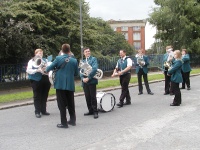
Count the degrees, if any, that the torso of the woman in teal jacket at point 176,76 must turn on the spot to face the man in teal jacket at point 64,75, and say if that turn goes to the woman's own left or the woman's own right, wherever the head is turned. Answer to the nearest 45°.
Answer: approximately 45° to the woman's own left

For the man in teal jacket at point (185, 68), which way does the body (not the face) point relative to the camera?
to the viewer's left

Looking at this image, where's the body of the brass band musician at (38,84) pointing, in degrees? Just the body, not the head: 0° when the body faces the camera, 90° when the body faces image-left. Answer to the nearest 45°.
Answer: approximately 315°

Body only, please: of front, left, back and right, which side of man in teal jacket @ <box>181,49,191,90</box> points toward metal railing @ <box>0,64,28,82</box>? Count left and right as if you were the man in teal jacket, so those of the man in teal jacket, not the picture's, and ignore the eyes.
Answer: front

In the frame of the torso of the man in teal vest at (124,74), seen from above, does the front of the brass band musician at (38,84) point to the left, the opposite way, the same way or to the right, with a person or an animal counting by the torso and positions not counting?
to the left

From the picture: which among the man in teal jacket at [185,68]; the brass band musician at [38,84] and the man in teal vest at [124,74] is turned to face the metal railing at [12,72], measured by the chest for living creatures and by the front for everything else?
the man in teal jacket at [185,68]

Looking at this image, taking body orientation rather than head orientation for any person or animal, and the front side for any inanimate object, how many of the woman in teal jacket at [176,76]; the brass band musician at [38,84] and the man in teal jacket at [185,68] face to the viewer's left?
2

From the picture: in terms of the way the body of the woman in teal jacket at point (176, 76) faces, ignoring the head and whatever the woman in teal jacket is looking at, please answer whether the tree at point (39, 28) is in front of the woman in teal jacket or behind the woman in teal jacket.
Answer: in front

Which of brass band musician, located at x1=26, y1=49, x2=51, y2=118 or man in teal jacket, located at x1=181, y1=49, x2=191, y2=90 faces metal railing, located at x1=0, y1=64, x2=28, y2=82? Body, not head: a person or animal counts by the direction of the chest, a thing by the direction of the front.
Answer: the man in teal jacket

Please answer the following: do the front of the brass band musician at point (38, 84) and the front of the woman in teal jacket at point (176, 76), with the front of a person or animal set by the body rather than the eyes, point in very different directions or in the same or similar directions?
very different directions

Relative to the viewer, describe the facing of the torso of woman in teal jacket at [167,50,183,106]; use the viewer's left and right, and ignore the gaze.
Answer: facing to the left of the viewer

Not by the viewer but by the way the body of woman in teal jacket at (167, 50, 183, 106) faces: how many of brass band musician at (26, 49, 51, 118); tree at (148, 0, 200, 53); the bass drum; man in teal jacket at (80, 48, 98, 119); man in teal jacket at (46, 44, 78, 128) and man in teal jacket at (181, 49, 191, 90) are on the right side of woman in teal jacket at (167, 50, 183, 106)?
2

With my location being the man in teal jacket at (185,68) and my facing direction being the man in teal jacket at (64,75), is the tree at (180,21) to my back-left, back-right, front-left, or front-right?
back-right
